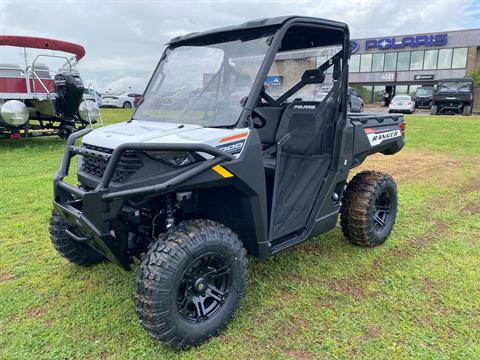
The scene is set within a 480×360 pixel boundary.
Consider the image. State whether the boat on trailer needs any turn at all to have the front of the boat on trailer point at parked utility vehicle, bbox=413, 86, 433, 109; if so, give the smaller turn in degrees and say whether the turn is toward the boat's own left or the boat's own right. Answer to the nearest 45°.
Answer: approximately 90° to the boat's own right

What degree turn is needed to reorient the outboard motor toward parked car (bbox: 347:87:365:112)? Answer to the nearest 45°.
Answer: approximately 90° to its right

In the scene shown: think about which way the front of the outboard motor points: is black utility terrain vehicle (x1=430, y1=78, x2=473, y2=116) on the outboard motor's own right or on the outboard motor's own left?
on the outboard motor's own right

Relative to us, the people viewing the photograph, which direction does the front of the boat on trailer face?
facing away from the viewer and to the left of the viewer

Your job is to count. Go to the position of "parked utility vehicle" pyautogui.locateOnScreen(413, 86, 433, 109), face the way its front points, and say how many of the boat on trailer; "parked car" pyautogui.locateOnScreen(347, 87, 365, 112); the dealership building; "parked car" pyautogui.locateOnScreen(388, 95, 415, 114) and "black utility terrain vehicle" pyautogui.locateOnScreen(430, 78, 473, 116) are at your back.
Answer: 1

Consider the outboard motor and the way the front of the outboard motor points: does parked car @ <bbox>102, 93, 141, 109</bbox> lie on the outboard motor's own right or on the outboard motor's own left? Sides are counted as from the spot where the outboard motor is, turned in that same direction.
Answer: on the outboard motor's own right

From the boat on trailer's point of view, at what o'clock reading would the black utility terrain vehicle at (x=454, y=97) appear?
The black utility terrain vehicle is roughly at 4 o'clock from the boat on trailer.

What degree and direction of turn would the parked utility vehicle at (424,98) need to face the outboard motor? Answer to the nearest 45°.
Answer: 0° — it already faces it

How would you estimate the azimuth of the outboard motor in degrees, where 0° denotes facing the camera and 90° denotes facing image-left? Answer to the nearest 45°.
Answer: approximately 135°

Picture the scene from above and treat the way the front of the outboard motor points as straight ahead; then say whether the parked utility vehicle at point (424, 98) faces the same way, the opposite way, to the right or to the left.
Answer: to the left

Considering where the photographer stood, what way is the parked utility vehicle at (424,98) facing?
facing the viewer
